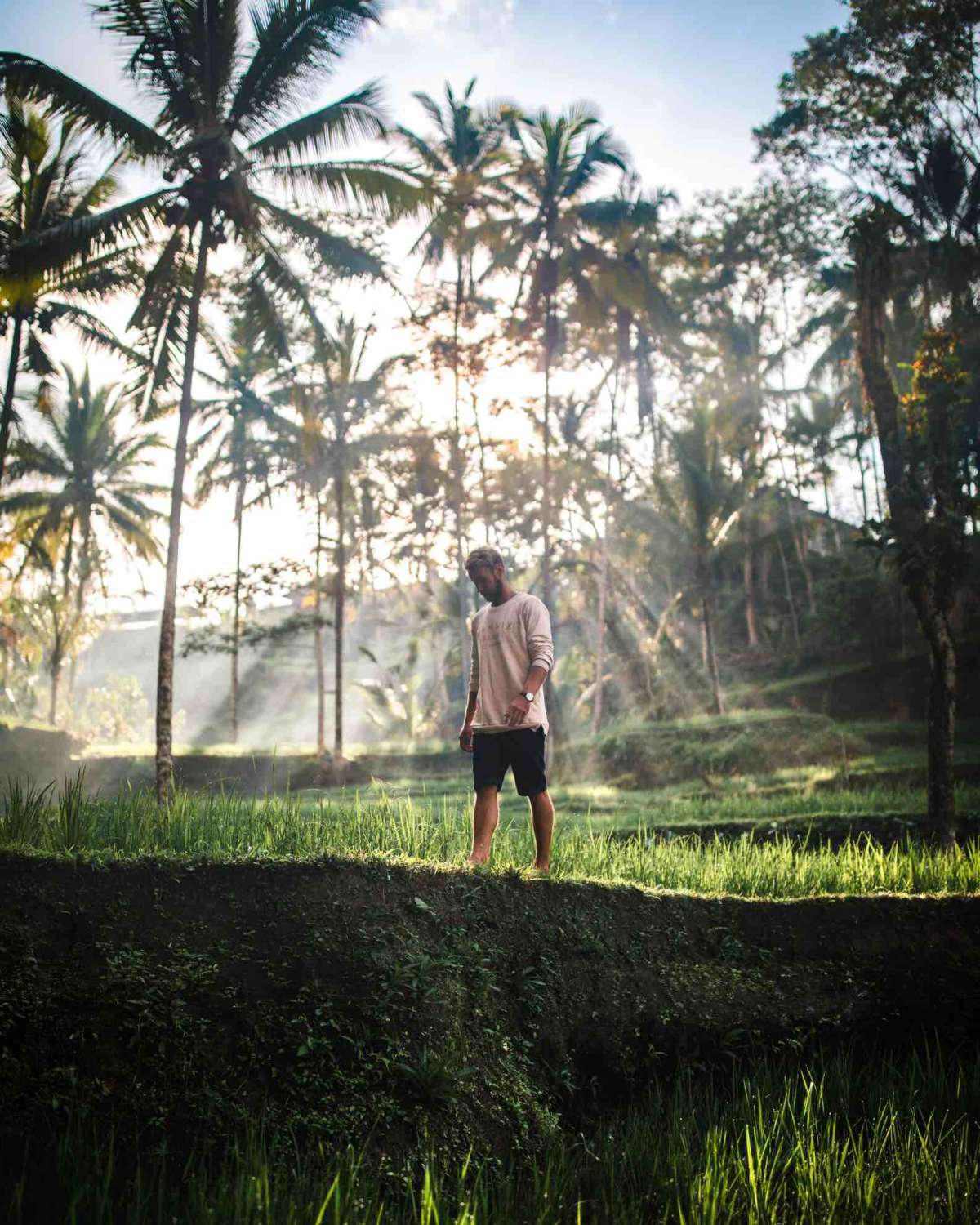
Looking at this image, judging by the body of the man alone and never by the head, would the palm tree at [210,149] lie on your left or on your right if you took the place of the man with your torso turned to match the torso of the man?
on your right

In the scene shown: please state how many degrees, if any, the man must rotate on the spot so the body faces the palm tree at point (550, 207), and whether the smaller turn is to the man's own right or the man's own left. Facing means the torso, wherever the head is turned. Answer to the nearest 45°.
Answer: approximately 135° to the man's own right

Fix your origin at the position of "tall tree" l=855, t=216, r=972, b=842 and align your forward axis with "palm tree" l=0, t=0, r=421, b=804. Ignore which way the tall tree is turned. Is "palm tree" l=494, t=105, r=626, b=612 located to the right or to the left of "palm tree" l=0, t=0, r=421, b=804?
right

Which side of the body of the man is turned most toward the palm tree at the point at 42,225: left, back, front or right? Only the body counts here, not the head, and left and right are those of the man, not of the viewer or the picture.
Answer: right

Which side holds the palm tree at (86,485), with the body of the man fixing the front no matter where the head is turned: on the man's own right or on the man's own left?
on the man's own right

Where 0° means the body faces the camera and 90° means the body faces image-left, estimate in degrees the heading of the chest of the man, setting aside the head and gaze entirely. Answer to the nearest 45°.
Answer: approximately 45°
